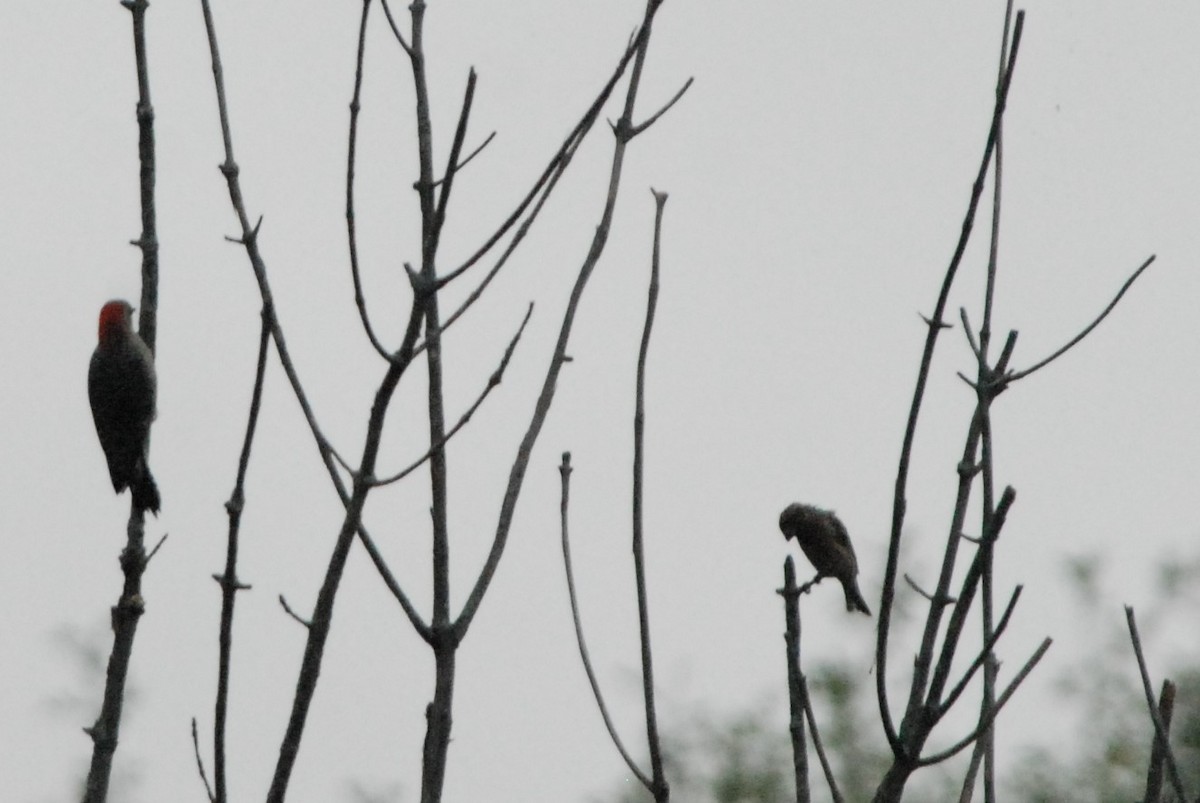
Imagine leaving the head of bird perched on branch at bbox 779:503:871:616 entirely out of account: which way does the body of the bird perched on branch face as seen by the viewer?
to the viewer's left

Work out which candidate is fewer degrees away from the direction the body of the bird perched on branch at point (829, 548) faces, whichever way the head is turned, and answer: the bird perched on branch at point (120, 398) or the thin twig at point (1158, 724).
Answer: the bird perched on branch
